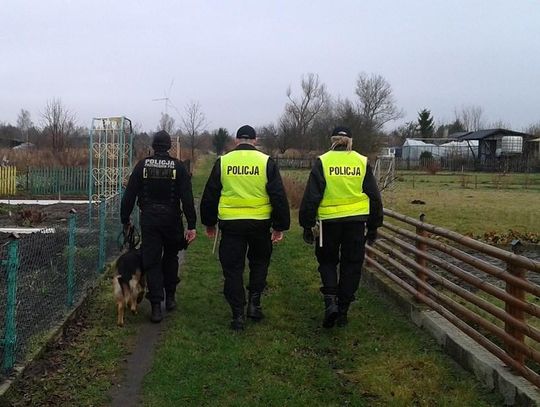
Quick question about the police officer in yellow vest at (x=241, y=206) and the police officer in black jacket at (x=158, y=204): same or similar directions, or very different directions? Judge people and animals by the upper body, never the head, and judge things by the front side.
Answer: same or similar directions

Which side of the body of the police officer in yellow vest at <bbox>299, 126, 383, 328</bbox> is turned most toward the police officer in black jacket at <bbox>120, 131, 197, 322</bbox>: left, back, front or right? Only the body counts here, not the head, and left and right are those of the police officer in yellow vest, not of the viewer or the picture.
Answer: left

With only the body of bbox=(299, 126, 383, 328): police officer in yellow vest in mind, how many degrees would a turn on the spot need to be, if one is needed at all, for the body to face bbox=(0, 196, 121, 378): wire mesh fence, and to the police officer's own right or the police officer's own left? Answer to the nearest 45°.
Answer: approximately 90° to the police officer's own left

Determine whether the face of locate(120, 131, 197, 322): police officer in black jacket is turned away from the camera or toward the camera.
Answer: away from the camera

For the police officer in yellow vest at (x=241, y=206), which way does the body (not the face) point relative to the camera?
away from the camera

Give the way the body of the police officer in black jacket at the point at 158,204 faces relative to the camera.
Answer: away from the camera

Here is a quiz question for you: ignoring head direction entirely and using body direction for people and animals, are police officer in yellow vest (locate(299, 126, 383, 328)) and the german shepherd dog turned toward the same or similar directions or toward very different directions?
same or similar directions

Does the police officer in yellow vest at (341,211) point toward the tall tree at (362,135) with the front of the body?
yes

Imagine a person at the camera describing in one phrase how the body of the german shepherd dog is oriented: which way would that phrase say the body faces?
away from the camera

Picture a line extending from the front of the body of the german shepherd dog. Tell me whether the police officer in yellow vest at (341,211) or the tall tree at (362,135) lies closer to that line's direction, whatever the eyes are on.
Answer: the tall tree

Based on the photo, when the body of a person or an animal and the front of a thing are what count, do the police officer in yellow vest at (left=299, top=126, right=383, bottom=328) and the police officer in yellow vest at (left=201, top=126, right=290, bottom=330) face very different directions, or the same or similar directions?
same or similar directions

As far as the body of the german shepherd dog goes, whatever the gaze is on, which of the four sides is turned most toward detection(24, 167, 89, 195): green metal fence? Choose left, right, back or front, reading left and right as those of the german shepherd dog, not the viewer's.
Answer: front

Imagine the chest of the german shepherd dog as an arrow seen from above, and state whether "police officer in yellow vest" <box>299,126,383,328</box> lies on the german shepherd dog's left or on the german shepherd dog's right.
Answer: on the german shepherd dog's right

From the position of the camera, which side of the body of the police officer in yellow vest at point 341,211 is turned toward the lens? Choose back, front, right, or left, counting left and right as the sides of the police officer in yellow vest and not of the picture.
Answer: back

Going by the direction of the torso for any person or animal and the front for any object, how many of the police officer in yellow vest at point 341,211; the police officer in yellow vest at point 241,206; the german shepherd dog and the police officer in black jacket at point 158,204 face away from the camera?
4

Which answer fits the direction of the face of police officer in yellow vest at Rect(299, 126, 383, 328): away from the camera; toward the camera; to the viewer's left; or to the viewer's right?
away from the camera

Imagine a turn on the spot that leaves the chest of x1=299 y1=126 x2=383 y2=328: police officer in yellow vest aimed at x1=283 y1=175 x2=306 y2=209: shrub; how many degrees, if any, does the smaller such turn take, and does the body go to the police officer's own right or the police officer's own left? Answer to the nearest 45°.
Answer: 0° — they already face it

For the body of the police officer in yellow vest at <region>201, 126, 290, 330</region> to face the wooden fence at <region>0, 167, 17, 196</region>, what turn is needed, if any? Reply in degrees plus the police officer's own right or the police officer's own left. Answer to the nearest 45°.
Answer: approximately 45° to the police officer's own left
